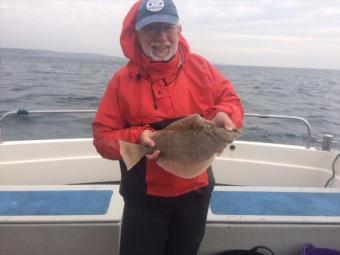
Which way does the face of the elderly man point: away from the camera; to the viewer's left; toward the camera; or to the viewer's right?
toward the camera

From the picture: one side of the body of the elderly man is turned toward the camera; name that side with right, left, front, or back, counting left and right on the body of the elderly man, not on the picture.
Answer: front
